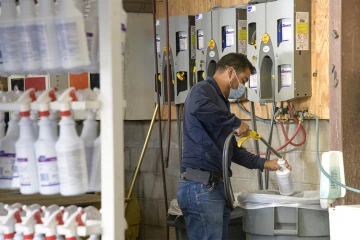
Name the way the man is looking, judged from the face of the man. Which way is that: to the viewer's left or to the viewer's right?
to the viewer's right

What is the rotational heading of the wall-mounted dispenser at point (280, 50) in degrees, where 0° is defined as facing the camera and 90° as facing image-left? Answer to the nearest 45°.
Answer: approximately 45°

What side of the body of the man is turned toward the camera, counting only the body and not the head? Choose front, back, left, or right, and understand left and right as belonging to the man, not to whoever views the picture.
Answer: right

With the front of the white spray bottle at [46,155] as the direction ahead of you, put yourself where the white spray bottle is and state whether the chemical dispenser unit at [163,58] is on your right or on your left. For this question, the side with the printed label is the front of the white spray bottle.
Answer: on your left
